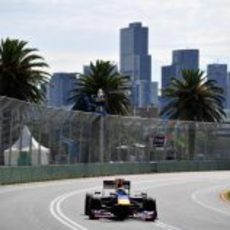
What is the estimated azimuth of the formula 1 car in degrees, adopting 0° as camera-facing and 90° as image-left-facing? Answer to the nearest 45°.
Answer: approximately 0°
